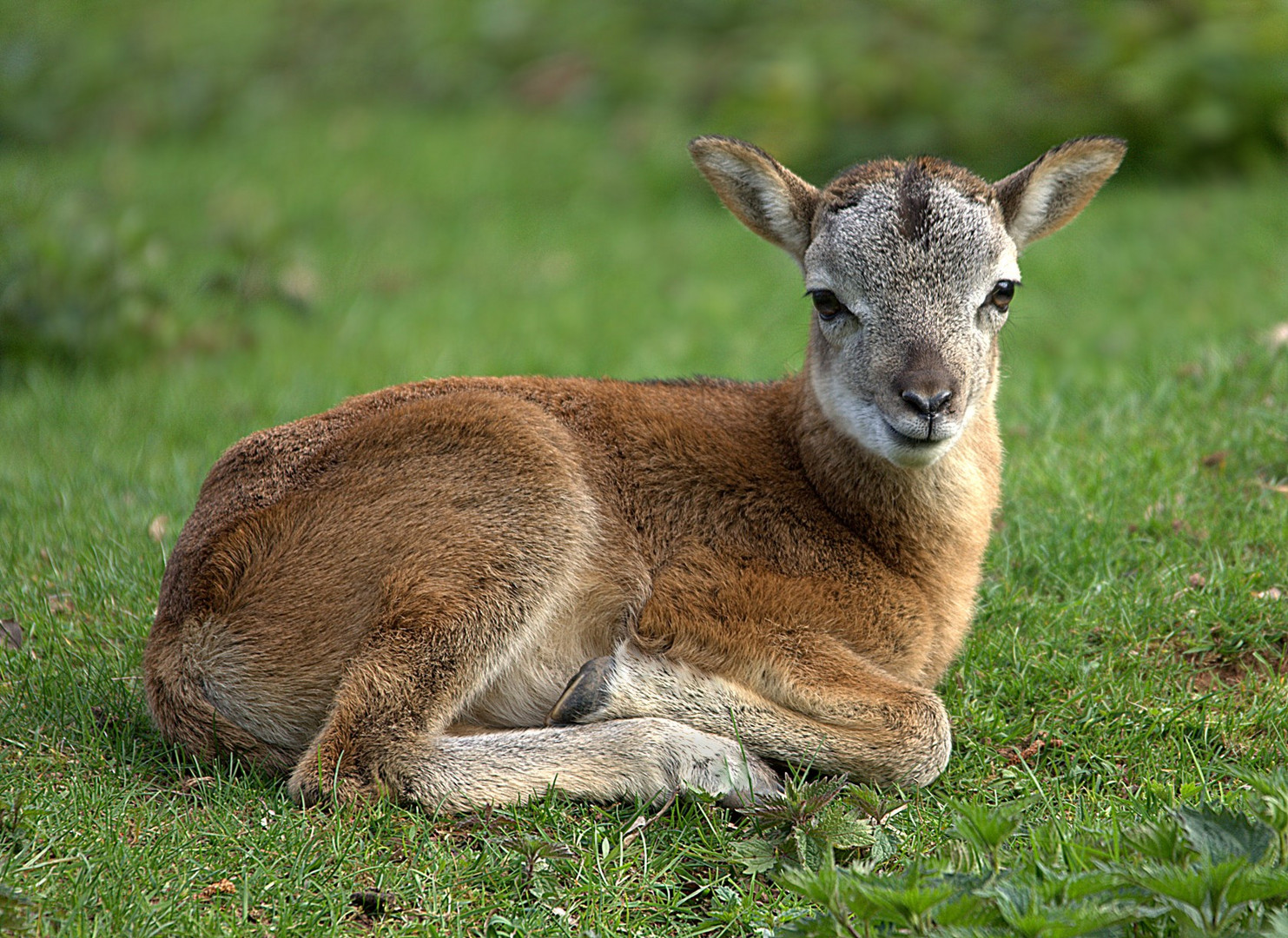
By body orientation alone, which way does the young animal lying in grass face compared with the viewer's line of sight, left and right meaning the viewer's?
facing to the right of the viewer

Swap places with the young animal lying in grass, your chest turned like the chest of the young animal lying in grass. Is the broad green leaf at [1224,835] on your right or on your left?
on your right
